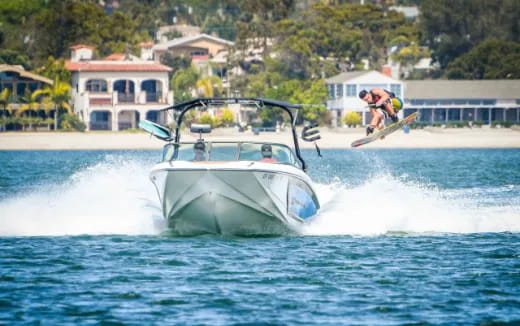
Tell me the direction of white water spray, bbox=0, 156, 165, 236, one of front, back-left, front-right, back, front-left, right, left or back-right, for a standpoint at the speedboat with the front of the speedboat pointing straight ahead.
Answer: back-right

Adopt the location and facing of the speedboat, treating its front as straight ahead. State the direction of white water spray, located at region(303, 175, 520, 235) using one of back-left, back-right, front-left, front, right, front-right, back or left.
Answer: back-left

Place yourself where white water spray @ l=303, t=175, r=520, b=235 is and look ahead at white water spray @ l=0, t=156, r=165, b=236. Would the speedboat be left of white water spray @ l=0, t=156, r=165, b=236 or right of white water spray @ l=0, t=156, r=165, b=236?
left

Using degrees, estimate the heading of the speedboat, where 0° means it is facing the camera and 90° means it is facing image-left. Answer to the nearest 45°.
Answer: approximately 0°
